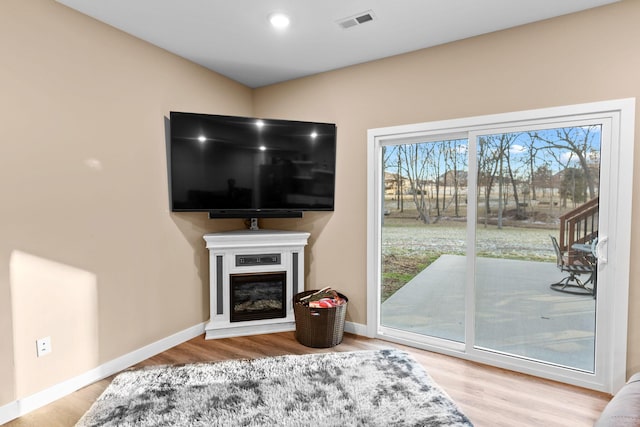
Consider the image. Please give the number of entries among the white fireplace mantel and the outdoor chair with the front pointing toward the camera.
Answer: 1

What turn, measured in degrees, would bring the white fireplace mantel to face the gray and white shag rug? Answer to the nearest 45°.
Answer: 0° — it already faces it

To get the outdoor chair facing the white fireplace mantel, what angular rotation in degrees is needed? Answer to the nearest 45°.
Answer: approximately 180°

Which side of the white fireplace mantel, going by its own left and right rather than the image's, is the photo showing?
front

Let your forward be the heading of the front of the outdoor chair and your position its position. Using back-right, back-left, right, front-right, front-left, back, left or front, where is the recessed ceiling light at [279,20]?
back-right

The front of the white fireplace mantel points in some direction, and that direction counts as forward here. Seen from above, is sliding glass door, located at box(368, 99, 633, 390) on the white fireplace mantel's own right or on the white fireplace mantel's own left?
on the white fireplace mantel's own left

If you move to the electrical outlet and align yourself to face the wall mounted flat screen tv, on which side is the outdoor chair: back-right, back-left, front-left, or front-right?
front-right

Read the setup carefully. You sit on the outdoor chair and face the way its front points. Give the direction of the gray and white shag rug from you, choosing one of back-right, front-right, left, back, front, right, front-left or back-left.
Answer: back-right

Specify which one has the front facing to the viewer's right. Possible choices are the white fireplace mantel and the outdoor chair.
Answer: the outdoor chair
